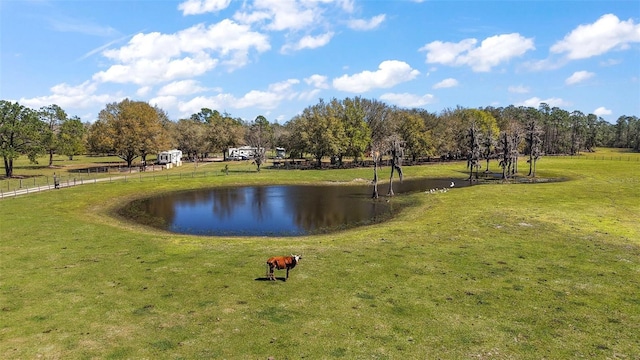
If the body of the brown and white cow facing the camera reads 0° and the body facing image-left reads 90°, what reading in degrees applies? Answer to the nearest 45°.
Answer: approximately 270°
